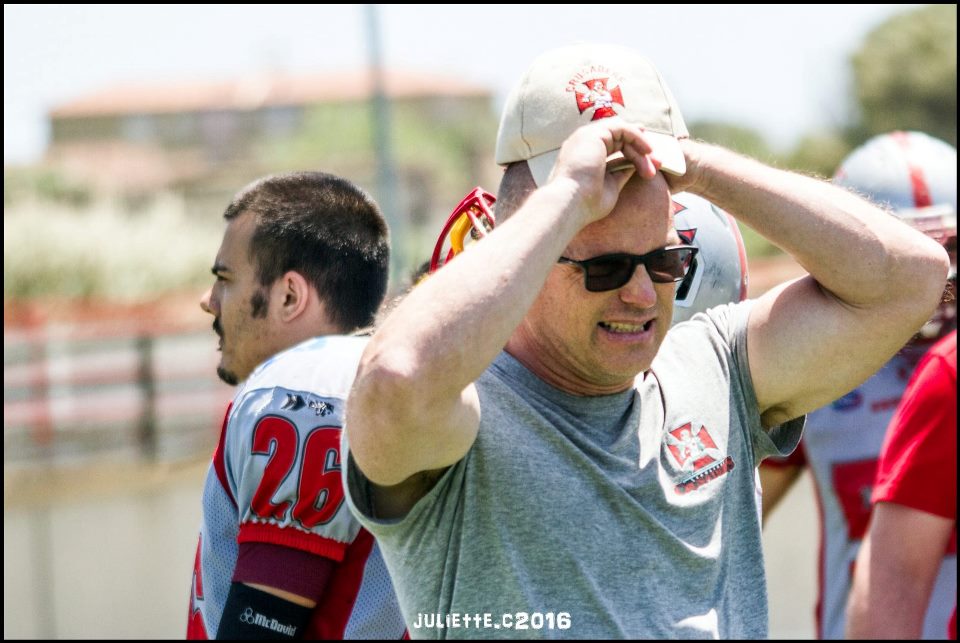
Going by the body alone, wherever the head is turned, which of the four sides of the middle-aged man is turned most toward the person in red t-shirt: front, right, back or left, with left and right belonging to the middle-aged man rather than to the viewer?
left

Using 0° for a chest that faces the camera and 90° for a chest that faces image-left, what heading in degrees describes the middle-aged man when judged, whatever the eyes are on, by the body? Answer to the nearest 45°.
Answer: approximately 315°

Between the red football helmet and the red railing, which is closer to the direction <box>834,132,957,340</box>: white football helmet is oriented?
the red football helmet

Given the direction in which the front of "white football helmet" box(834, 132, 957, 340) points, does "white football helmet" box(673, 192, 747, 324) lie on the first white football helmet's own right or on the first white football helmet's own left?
on the first white football helmet's own right

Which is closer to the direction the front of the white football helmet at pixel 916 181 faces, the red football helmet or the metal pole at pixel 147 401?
the red football helmet

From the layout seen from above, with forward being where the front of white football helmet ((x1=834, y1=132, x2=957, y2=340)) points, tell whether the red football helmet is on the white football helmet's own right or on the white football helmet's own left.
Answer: on the white football helmet's own right

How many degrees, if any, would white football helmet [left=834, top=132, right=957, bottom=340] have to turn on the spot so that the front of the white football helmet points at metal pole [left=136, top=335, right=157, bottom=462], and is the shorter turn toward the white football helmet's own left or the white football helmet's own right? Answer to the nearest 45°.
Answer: approximately 180°
